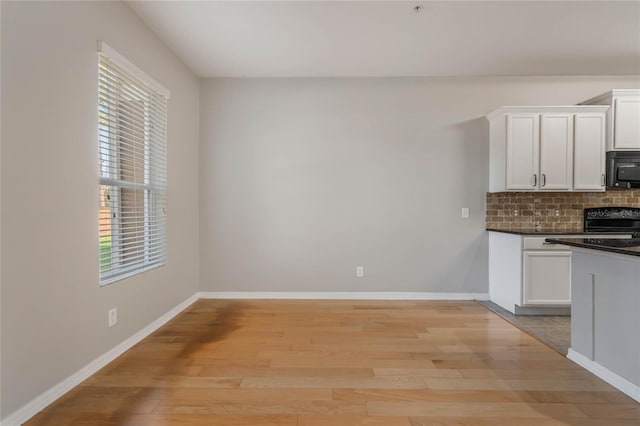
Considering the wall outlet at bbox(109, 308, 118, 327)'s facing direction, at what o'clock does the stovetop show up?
The stovetop is roughly at 11 o'clock from the wall outlet.

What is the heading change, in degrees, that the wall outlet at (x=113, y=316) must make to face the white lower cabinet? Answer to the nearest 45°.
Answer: approximately 45° to its left

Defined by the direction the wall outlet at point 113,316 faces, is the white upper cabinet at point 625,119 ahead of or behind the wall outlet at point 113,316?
ahead

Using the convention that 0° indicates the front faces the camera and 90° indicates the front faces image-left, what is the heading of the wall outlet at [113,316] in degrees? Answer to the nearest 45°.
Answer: approximately 315°

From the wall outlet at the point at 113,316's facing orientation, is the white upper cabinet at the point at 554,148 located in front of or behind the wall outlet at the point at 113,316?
in front

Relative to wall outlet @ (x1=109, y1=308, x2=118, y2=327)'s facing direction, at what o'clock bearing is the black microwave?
The black microwave is roughly at 11 o'clock from the wall outlet.

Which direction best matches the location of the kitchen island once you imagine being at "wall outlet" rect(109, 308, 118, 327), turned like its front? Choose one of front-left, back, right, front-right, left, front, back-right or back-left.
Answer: front
